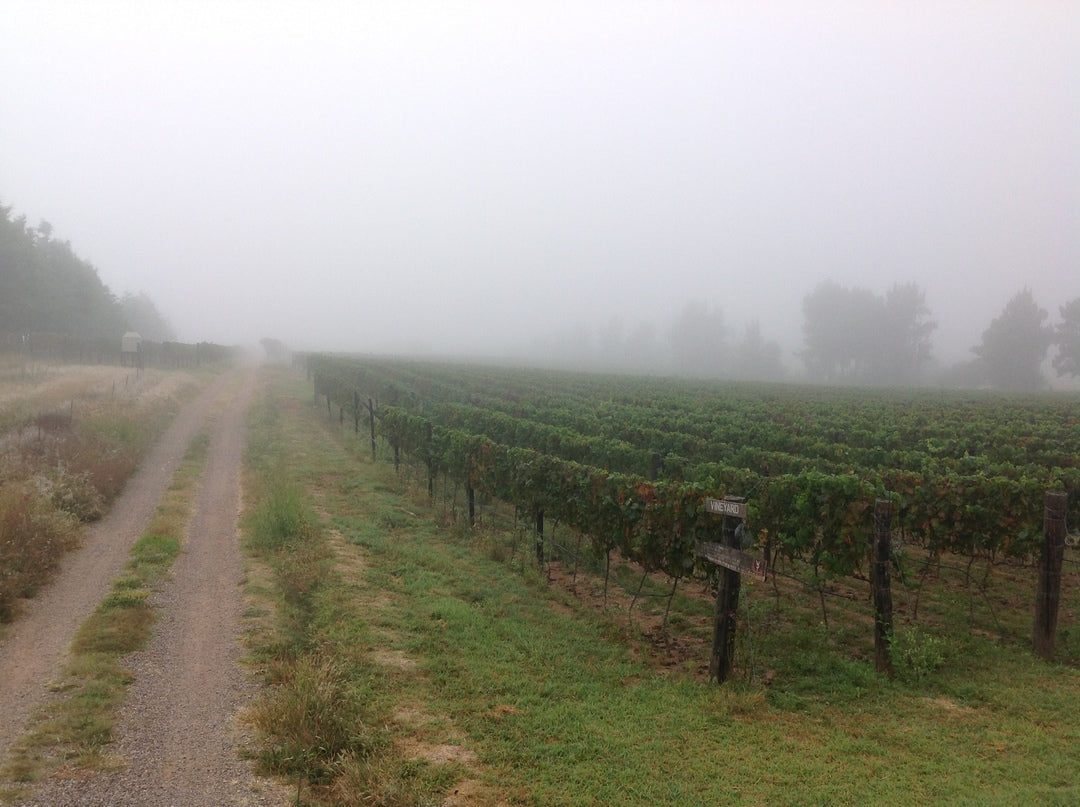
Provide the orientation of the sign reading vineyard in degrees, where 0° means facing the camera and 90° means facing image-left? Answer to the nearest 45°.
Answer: approximately 0°

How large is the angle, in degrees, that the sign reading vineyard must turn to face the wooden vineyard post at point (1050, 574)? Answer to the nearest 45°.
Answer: approximately 135° to its left

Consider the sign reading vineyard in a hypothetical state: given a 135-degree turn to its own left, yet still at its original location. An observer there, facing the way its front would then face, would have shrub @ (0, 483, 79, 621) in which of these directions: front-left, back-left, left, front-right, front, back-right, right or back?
back-left

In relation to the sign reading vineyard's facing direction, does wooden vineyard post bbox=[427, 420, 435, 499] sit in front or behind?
behind
